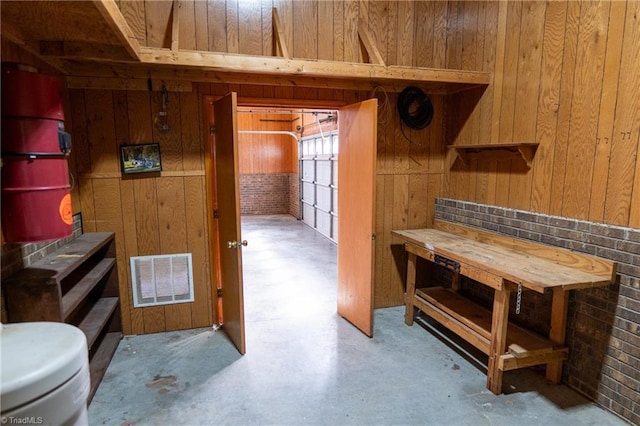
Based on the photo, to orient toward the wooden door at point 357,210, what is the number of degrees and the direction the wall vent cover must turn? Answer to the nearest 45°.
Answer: approximately 90° to its left

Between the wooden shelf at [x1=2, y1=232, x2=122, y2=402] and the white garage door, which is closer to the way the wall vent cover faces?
the wooden shelf

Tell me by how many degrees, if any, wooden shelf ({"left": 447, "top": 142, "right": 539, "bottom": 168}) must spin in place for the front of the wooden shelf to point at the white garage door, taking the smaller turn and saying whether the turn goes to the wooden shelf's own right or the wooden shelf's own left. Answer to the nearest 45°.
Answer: approximately 90° to the wooden shelf's own right

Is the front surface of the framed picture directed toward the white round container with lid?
yes

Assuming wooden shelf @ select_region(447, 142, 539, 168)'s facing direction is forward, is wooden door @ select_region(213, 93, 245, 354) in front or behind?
in front

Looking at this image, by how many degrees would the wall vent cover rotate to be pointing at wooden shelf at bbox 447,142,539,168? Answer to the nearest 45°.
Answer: approximately 45° to its left

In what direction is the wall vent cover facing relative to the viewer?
toward the camera

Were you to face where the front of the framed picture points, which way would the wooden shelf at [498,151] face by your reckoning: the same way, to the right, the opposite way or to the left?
to the right

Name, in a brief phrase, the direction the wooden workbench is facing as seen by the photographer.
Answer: facing the viewer and to the left of the viewer

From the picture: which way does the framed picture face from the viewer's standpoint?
toward the camera

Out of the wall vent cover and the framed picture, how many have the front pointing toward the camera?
2

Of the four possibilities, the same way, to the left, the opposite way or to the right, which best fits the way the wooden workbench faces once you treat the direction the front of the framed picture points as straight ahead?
to the right
